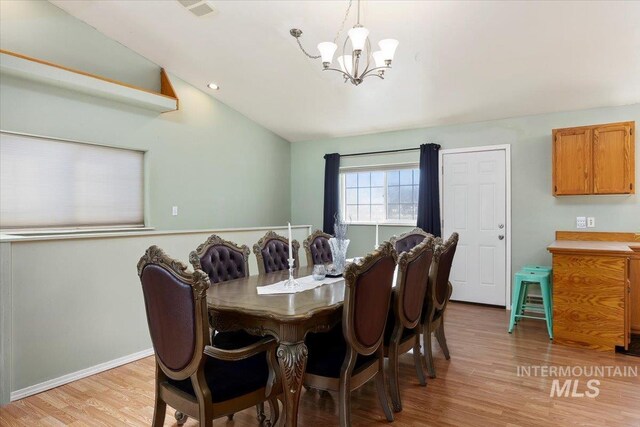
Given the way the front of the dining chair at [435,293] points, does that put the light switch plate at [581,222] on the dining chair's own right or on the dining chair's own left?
on the dining chair's own right

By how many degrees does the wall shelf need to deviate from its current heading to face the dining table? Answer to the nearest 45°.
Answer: approximately 45° to its right

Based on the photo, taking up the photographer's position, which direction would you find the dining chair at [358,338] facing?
facing away from the viewer and to the left of the viewer

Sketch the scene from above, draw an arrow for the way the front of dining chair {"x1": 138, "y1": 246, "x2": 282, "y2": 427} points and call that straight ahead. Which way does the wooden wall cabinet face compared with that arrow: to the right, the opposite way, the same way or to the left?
the opposite way

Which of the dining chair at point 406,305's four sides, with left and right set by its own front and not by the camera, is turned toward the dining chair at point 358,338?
left
